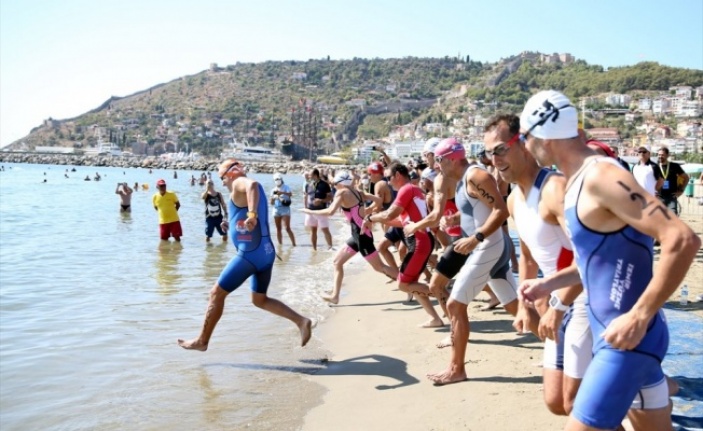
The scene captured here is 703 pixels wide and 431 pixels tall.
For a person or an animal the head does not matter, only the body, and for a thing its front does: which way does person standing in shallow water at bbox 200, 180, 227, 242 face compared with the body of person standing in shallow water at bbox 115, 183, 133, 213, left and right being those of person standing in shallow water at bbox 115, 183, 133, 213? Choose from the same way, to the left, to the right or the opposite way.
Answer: the same way

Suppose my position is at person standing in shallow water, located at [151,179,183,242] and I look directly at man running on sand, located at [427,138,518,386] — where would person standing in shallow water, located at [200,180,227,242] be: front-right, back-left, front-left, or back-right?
front-left

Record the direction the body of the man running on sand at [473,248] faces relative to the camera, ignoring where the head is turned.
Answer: to the viewer's left

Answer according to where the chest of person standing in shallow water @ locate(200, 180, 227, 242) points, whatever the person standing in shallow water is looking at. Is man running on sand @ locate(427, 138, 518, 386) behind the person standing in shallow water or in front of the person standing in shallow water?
in front

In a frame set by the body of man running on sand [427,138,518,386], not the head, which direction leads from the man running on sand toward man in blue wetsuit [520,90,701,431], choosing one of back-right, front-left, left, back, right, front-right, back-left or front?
left

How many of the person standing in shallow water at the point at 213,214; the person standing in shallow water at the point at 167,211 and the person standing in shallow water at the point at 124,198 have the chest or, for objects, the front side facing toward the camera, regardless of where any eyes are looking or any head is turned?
3

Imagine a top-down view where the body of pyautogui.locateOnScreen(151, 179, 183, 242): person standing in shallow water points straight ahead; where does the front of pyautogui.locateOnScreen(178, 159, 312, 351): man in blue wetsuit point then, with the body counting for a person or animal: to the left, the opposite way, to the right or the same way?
to the right

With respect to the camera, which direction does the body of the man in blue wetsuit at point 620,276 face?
to the viewer's left

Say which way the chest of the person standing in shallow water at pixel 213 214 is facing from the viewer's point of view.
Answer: toward the camera

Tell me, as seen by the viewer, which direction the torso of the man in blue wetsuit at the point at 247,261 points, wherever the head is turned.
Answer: to the viewer's left

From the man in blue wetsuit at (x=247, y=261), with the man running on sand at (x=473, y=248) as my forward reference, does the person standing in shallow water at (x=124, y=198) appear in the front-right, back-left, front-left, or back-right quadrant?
back-left

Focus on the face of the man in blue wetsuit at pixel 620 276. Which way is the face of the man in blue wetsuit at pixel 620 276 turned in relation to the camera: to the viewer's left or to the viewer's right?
to the viewer's left

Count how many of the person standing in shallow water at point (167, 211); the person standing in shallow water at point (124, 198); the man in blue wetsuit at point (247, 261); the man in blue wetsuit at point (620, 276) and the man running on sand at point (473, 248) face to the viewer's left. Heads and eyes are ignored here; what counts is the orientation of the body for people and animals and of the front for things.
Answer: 3

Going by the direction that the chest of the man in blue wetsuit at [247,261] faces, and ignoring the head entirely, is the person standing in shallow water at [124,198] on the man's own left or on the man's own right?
on the man's own right

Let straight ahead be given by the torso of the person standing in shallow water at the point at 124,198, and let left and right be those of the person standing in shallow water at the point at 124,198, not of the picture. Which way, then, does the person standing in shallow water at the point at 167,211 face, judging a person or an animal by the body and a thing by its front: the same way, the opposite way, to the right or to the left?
the same way

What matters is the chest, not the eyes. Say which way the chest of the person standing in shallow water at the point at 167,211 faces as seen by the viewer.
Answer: toward the camera
